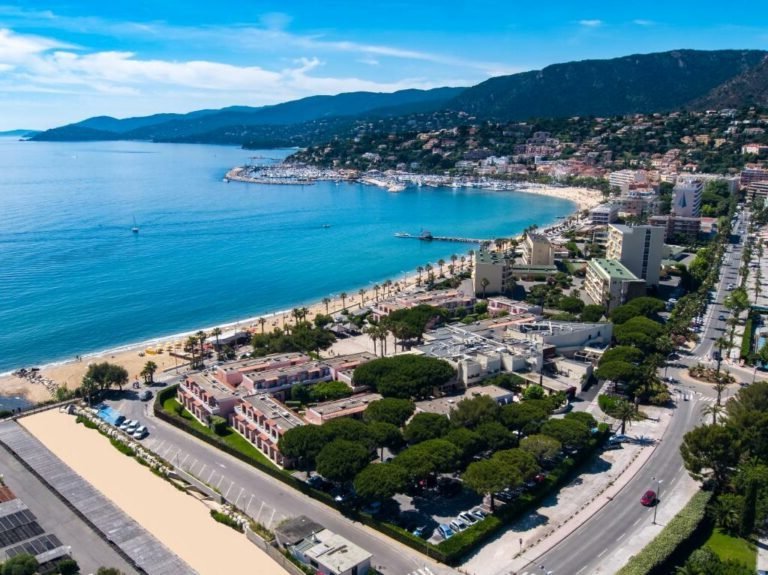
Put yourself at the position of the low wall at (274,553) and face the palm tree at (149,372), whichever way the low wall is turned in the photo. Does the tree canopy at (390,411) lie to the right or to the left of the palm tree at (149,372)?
right

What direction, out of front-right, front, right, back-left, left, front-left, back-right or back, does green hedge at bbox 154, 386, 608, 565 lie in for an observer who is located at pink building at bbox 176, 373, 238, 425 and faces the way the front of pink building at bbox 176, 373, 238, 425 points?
left

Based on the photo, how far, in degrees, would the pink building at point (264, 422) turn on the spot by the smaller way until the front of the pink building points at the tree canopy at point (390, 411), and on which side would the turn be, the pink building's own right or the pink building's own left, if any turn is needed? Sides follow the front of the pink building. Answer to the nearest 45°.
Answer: approximately 135° to the pink building's own left

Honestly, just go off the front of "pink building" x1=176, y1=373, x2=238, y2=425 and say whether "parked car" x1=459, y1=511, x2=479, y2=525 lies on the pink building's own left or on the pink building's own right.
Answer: on the pink building's own left

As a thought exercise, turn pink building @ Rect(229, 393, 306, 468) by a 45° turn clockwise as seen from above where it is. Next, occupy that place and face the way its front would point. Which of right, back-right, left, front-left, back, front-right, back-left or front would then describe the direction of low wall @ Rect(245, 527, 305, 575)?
left

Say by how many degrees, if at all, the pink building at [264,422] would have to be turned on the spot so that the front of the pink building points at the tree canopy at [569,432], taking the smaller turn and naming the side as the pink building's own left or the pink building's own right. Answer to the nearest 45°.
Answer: approximately 135° to the pink building's own left

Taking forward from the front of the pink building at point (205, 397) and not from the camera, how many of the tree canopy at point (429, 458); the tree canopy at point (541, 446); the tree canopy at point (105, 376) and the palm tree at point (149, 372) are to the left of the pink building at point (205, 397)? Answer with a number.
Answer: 2

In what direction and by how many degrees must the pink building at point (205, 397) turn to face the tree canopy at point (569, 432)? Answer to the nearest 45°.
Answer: approximately 90° to its left

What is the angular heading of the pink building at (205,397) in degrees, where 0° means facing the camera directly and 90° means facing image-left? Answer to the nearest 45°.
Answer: approximately 45°

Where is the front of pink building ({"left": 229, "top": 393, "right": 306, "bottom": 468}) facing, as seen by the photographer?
facing the viewer and to the left of the viewer

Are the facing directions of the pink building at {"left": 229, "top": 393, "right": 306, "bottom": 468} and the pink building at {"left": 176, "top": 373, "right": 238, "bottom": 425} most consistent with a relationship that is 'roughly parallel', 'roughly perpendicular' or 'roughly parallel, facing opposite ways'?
roughly parallel

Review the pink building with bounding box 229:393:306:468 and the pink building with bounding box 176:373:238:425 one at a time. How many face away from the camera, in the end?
0

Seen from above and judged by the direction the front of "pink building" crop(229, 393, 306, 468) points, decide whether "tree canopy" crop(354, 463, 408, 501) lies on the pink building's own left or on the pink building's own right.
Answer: on the pink building's own left

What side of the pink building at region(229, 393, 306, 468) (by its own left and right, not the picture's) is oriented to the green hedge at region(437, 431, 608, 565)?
left
